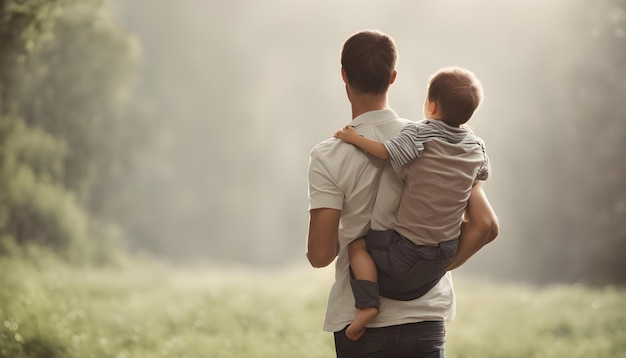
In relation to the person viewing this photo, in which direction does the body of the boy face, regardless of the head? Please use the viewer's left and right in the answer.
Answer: facing away from the viewer and to the left of the viewer

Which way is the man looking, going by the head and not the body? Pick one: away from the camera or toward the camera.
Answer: away from the camera

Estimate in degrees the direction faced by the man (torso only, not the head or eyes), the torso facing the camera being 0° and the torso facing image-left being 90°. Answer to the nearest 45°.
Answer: approximately 180°
